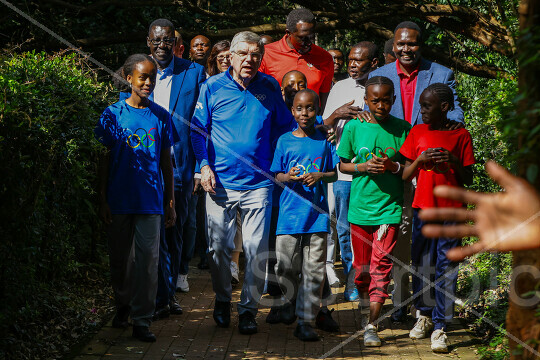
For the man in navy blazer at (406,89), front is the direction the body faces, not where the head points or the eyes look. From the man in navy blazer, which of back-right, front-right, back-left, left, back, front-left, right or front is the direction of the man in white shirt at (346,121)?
back-right

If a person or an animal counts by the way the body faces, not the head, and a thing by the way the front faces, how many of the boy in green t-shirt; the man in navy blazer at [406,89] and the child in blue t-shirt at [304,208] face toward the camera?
3

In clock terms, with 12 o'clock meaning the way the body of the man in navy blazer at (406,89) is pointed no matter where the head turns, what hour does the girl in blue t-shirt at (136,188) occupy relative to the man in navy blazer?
The girl in blue t-shirt is roughly at 2 o'clock from the man in navy blazer.

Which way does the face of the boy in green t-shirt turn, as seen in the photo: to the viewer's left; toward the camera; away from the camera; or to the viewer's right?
toward the camera

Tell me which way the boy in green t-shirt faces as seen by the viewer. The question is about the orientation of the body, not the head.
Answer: toward the camera

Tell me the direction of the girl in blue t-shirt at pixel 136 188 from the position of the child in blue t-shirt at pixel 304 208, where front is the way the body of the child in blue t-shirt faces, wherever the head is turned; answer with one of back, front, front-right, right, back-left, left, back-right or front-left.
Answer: right

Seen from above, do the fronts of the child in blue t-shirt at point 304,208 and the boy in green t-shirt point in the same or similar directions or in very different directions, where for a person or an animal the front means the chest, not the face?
same or similar directions

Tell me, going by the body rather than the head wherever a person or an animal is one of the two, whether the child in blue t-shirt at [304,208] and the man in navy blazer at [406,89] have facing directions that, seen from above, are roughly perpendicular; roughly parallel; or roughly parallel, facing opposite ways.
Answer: roughly parallel

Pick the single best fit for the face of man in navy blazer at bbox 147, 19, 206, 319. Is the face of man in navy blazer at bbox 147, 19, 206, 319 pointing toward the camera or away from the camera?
toward the camera

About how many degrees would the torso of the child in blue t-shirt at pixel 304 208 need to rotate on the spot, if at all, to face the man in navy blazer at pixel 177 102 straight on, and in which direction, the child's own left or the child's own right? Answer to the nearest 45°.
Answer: approximately 135° to the child's own right

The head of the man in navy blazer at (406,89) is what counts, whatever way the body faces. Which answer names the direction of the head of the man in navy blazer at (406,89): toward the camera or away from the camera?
toward the camera

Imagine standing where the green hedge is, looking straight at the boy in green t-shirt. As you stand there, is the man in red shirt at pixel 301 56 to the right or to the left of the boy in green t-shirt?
left

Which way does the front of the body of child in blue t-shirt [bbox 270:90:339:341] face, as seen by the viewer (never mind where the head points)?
toward the camera

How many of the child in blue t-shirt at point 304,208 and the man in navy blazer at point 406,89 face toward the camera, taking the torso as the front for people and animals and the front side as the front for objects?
2

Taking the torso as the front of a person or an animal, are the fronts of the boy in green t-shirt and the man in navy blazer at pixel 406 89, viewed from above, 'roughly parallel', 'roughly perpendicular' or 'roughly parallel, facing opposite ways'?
roughly parallel
